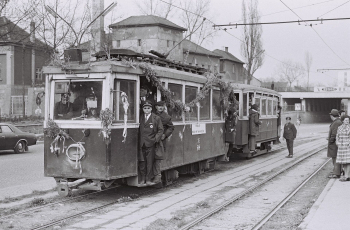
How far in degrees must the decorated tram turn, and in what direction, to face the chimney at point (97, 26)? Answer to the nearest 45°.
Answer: approximately 135° to its right

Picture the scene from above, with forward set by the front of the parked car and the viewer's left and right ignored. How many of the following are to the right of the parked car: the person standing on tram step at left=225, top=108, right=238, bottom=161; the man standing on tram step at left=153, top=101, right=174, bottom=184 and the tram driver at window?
0

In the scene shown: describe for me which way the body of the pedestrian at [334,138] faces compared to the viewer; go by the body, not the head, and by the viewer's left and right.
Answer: facing to the left of the viewer

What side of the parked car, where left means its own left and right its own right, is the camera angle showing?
left

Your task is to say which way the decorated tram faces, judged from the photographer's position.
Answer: facing the viewer and to the left of the viewer

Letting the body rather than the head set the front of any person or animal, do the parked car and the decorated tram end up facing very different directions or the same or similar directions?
same or similar directions

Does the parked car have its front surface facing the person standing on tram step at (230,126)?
no
